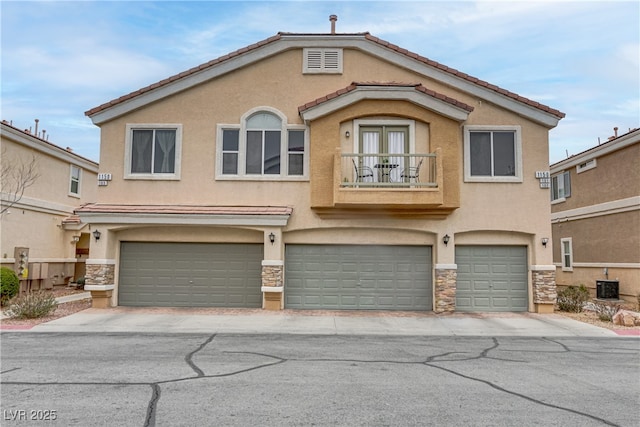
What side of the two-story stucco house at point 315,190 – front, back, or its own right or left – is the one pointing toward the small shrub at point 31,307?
right

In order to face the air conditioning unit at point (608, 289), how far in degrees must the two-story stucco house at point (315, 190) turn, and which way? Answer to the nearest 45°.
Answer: approximately 90° to its left

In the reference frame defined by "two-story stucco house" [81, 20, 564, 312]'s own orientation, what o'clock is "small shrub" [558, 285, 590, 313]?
The small shrub is roughly at 9 o'clock from the two-story stucco house.

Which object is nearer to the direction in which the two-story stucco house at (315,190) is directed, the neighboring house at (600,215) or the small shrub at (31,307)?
the small shrub

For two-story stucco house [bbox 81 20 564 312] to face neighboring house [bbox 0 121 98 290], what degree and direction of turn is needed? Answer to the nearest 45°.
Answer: approximately 135° to its right

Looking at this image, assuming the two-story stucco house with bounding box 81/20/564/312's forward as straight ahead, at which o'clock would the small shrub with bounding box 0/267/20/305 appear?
The small shrub is roughly at 3 o'clock from the two-story stucco house.

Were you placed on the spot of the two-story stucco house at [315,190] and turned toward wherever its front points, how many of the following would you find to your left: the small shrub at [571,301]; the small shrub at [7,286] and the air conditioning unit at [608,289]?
2

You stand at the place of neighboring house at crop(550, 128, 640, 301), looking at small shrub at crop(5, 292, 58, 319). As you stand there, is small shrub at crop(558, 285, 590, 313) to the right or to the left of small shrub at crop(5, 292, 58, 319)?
left

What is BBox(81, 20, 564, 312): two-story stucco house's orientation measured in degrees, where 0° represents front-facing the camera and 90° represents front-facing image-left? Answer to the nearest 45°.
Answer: approximately 0°

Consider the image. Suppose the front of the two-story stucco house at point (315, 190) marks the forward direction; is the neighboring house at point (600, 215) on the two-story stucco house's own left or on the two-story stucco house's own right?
on the two-story stucco house's own left
